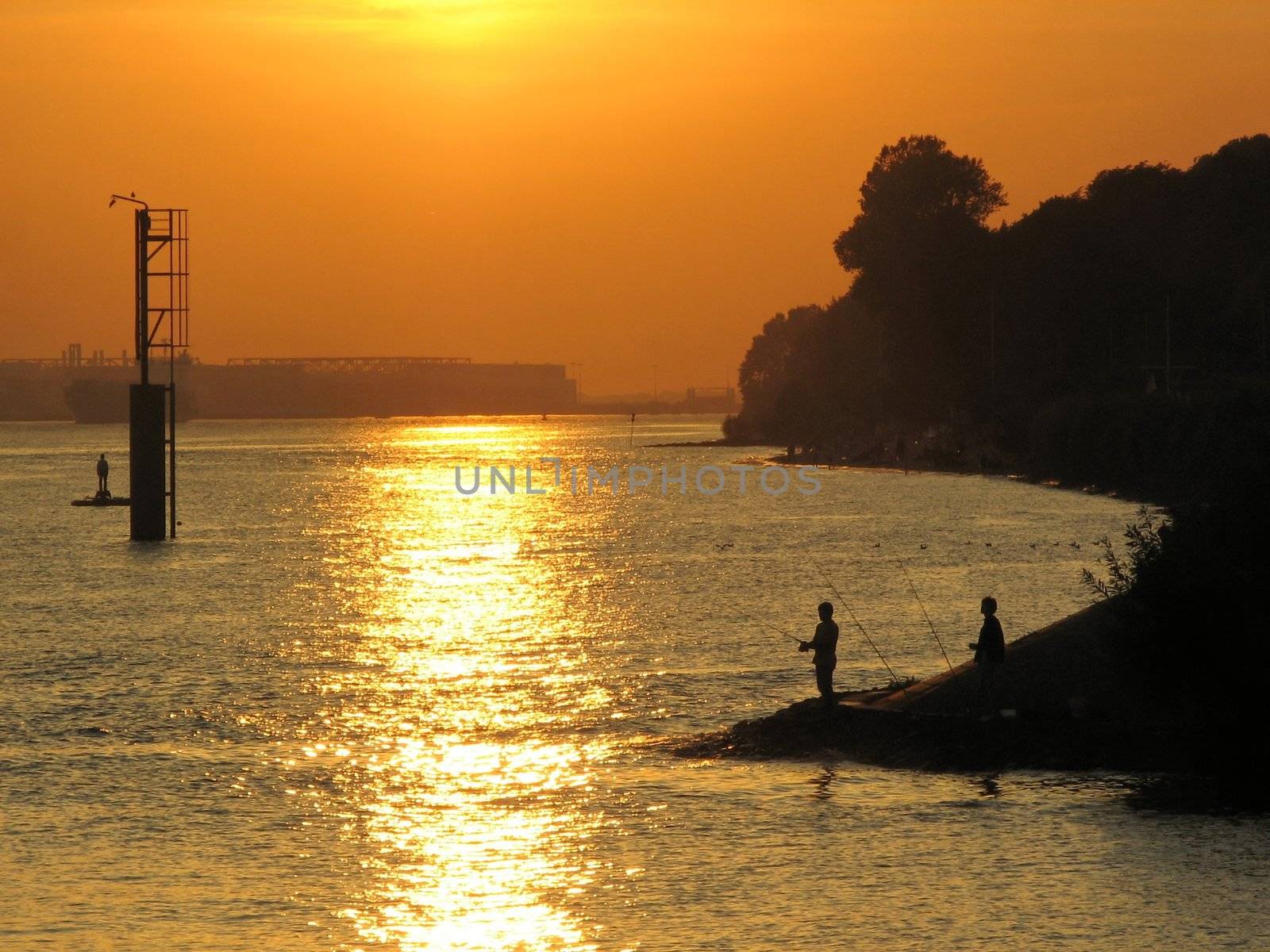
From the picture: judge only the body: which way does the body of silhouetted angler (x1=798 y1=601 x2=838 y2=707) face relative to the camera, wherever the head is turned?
to the viewer's left

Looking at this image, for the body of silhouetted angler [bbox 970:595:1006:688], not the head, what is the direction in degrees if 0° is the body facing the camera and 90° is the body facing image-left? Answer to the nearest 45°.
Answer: approximately 90°

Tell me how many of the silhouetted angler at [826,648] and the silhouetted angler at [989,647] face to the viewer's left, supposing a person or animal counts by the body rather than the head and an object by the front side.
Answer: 2

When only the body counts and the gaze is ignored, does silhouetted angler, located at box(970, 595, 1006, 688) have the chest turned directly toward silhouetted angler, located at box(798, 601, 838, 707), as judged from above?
yes

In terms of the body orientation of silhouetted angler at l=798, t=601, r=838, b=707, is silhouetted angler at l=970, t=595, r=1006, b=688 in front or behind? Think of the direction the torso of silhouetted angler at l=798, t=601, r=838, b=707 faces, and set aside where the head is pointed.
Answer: behind

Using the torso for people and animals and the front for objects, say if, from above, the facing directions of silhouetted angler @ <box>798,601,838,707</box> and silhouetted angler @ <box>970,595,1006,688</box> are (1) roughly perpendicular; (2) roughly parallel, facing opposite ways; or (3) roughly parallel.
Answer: roughly parallel
